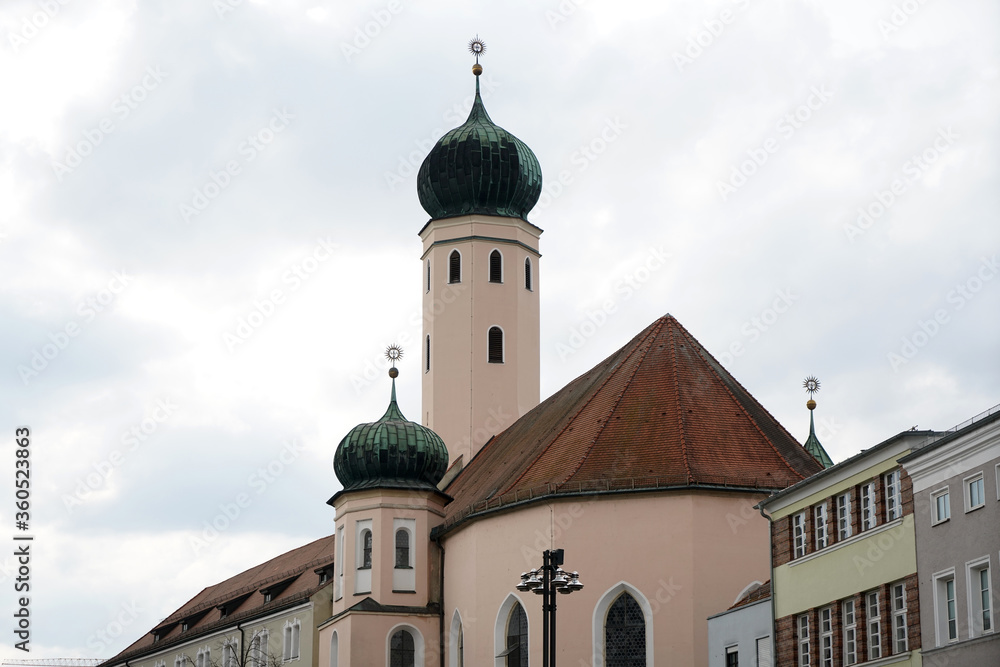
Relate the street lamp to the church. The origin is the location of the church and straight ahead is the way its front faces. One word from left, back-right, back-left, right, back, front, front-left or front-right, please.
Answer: back-left

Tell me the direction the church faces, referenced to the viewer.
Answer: facing away from the viewer and to the left of the viewer
